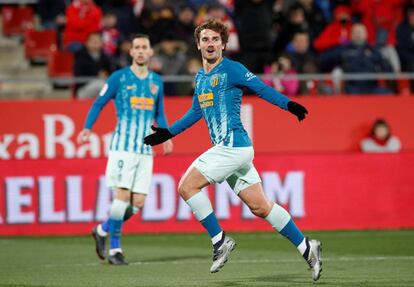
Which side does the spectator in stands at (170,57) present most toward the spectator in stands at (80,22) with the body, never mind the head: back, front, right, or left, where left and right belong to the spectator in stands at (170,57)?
right

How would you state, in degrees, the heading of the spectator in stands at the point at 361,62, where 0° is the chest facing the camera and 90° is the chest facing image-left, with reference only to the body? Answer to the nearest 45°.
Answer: approximately 0°

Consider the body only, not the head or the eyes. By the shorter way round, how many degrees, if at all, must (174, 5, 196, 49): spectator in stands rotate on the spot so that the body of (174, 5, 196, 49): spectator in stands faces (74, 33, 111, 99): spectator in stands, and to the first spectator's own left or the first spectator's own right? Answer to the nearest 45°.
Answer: approximately 45° to the first spectator's own right

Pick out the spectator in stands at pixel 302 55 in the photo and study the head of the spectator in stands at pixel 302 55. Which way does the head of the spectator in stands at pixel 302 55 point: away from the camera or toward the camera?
toward the camera

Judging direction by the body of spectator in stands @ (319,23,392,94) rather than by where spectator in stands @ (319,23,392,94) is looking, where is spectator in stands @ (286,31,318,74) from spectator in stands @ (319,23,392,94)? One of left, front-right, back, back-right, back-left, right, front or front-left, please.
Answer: right

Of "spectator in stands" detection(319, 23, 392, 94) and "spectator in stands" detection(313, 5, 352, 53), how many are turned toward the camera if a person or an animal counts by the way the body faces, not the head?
2

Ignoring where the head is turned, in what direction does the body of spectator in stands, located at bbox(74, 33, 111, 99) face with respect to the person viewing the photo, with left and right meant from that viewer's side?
facing the viewer

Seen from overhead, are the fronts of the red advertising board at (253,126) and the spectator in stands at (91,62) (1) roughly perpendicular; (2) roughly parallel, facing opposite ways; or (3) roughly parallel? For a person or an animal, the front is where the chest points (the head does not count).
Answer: roughly parallel

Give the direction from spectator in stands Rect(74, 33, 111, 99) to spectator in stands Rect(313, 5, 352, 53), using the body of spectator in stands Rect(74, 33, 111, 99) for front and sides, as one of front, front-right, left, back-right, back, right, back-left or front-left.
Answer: left

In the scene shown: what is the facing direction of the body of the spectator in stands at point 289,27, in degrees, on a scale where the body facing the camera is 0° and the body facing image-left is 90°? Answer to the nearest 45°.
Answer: approximately 0°

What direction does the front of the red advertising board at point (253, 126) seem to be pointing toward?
toward the camera
